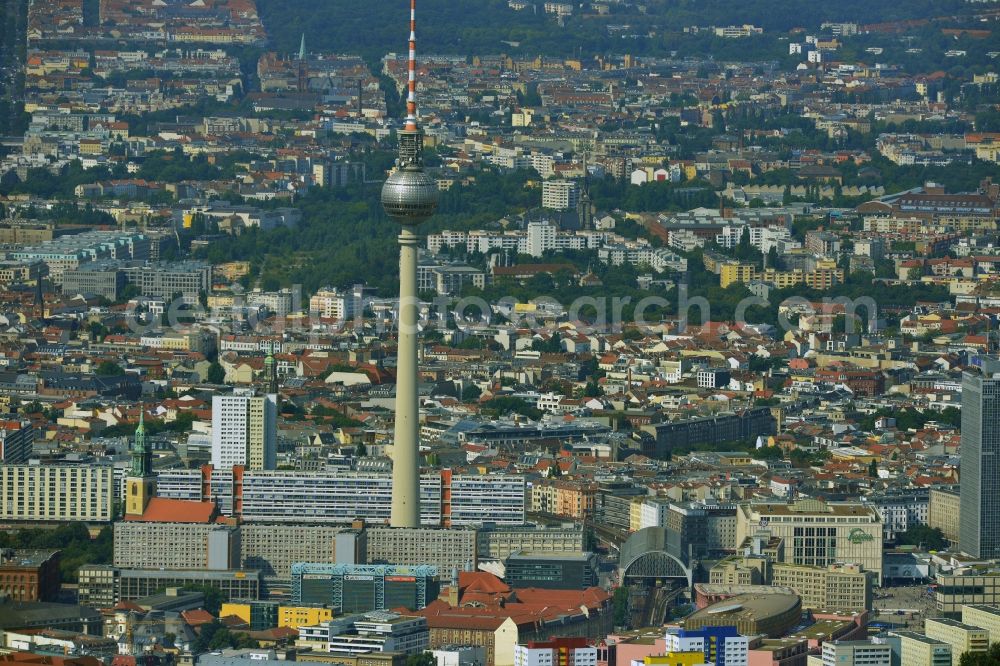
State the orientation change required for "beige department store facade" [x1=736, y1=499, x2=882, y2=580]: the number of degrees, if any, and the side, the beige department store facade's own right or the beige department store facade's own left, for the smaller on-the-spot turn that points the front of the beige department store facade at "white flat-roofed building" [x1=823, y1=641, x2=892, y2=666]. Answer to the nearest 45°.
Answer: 0° — it already faces it

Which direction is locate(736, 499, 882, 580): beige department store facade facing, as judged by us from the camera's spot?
facing the viewer

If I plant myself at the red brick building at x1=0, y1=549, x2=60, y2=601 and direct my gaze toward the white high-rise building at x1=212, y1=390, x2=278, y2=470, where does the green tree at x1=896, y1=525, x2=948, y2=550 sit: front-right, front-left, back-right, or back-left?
front-right

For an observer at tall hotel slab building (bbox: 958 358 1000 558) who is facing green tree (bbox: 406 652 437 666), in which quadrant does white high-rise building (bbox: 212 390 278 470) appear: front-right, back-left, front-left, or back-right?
front-right

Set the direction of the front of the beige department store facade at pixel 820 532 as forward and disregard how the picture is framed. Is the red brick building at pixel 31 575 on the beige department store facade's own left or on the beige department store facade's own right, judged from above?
on the beige department store facade's own right

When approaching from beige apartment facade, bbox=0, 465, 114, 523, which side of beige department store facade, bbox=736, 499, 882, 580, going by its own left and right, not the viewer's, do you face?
right

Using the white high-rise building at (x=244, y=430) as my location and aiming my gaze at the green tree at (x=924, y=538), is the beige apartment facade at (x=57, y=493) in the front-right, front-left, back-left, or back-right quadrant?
back-right

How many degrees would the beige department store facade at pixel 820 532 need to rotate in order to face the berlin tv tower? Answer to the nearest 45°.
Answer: approximately 90° to its right

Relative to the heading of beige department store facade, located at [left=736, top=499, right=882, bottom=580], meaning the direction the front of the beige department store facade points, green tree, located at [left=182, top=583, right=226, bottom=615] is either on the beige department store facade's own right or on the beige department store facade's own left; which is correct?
on the beige department store facade's own right

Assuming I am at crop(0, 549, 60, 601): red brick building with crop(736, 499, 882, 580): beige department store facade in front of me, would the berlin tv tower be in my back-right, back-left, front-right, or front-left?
front-left

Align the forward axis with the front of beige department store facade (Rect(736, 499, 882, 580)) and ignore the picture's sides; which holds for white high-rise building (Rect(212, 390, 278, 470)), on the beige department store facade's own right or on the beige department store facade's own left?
on the beige department store facade's own right

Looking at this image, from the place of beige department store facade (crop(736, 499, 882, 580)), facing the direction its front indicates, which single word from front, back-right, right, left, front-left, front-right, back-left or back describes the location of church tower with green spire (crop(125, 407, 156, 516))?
right
